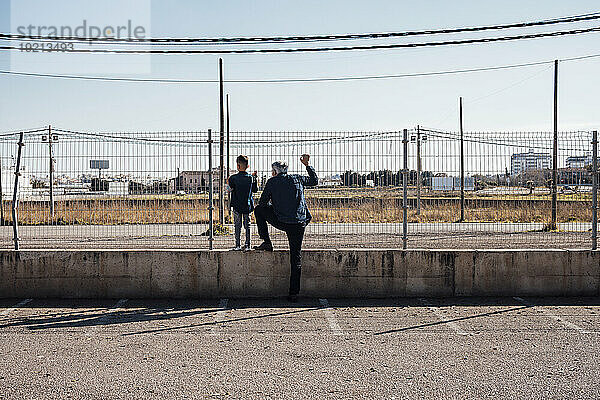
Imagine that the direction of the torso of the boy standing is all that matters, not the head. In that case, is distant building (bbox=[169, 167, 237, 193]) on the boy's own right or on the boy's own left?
on the boy's own left

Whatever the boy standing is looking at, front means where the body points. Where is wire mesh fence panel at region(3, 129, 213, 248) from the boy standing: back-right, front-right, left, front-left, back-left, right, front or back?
left

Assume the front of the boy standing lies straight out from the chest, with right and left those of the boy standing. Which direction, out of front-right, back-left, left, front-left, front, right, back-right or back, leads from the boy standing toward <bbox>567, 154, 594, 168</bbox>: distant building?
right

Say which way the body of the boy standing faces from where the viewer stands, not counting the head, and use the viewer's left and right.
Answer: facing away from the viewer

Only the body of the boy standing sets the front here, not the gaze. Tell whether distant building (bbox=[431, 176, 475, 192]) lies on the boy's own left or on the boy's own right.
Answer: on the boy's own right

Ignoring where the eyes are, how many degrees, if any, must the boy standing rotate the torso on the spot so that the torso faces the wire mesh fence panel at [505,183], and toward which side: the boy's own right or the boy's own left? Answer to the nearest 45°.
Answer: approximately 90° to the boy's own right

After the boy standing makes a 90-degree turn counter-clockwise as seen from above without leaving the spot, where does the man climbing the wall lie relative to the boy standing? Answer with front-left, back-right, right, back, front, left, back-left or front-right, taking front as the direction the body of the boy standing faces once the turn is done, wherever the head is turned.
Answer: back-left
